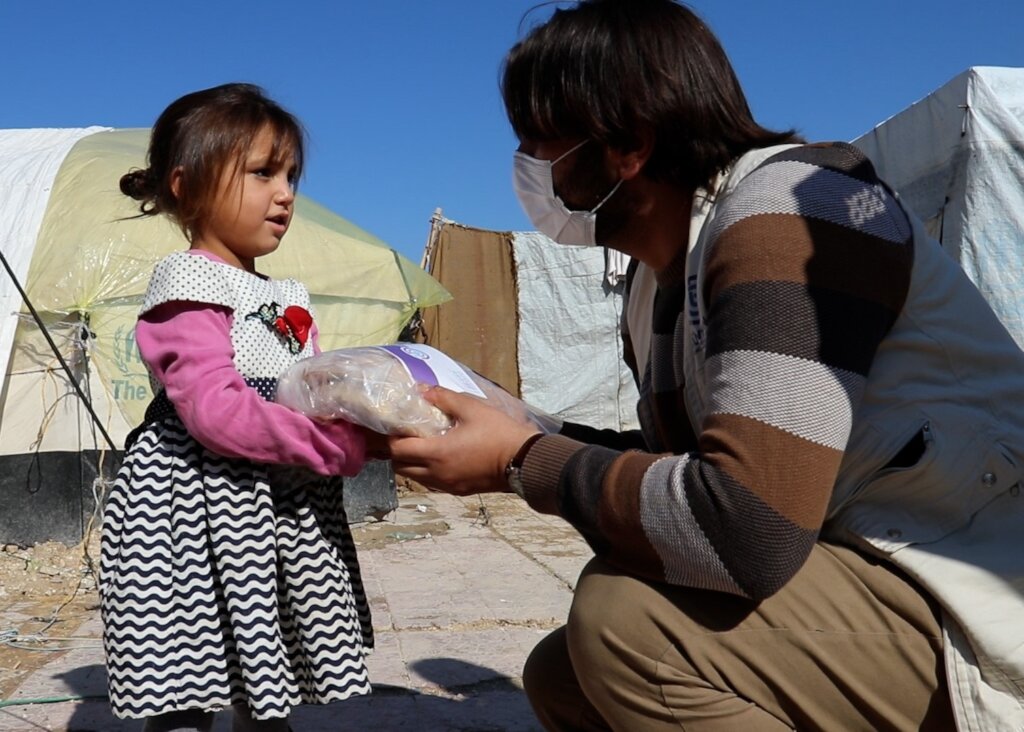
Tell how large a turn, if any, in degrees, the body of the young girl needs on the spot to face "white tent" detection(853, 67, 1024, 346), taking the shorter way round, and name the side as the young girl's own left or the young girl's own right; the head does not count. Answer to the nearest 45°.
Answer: approximately 90° to the young girl's own left

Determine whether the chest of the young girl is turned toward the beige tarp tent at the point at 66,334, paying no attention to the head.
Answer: no

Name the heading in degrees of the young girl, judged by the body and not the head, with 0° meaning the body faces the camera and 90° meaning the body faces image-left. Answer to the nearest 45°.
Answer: approximately 315°

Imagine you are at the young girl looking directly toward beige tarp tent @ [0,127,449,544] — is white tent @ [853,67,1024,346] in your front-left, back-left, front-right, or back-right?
front-right

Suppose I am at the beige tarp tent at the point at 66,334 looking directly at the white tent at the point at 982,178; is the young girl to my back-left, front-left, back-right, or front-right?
front-right

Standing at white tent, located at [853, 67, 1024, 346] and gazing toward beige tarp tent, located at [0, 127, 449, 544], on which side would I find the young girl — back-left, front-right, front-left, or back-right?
front-left

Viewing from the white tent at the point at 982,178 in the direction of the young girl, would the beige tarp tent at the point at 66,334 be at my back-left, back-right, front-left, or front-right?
front-right

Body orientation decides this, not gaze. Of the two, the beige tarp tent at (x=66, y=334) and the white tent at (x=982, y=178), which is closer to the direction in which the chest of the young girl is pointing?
the white tent
